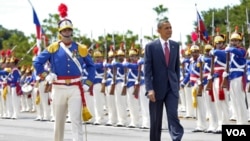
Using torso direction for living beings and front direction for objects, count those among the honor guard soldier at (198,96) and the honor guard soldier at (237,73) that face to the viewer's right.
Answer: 0

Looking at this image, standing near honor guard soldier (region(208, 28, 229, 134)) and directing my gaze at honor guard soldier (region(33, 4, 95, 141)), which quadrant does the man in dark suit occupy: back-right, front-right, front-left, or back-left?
front-left

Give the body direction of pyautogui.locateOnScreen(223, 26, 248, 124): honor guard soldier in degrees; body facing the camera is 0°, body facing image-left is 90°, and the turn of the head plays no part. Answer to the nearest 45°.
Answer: approximately 45°

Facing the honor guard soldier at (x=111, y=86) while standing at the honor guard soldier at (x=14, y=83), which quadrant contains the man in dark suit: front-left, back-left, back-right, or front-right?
front-right

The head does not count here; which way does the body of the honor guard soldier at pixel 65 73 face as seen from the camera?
toward the camera

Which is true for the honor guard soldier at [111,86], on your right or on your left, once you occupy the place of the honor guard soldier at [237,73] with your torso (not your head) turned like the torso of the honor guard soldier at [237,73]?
on your right

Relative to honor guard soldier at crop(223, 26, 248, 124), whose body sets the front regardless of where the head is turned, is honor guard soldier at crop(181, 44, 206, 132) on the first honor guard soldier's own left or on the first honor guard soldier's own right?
on the first honor guard soldier's own right

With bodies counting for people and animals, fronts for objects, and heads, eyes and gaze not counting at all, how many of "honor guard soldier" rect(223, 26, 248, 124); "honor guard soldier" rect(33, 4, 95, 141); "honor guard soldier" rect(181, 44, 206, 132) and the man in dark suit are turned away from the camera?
0

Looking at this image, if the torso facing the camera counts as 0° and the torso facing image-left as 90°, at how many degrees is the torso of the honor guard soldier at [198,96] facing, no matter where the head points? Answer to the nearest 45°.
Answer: approximately 45°
